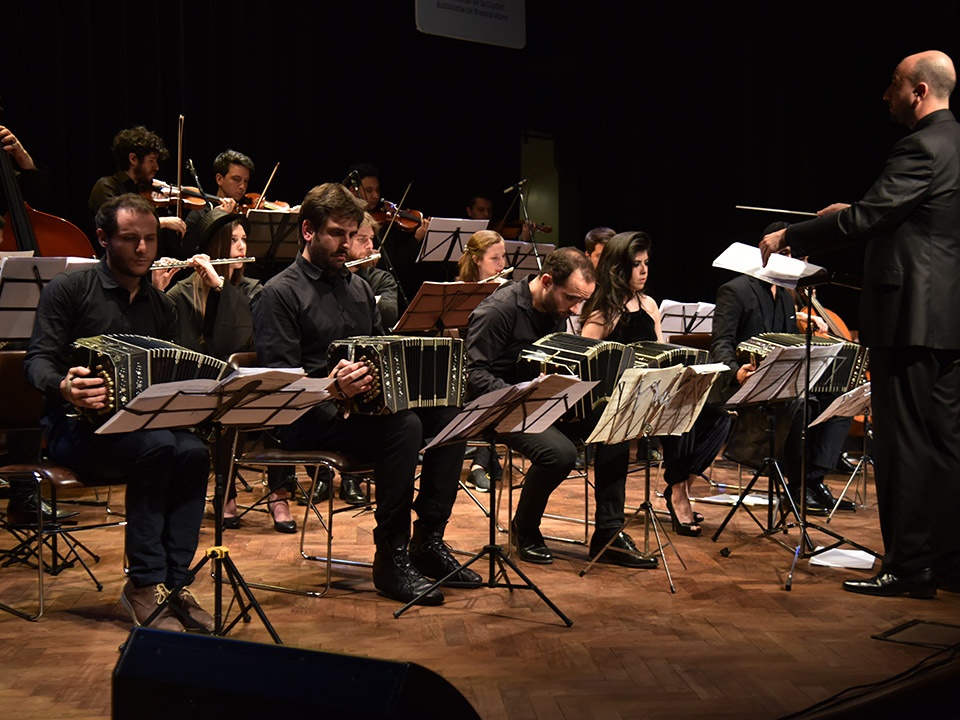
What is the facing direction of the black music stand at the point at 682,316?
away from the camera

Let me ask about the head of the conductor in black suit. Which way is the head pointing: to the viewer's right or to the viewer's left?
to the viewer's left

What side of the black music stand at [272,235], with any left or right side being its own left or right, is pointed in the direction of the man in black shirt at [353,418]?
back

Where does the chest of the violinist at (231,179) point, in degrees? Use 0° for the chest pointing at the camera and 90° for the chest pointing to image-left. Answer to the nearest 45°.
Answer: approximately 315°
